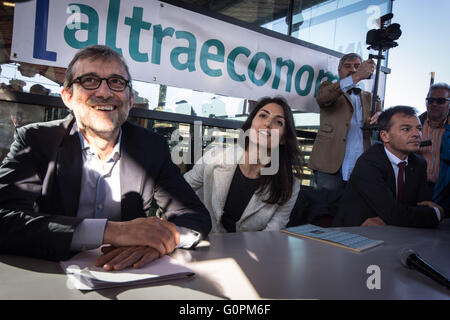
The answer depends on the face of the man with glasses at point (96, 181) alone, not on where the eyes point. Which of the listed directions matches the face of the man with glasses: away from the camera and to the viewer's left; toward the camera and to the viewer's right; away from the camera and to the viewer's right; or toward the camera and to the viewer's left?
toward the camera and to the viewer's right

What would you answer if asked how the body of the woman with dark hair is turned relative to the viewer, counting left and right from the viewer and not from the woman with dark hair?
facing the viewer

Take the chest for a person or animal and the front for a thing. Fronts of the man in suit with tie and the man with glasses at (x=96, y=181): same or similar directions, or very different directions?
same or similar directions

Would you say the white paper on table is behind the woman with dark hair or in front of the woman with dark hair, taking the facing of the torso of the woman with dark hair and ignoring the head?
in front

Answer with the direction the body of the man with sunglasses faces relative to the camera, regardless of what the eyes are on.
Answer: toward the camera

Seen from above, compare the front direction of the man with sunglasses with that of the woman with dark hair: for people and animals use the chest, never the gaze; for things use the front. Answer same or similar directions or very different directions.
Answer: same or similar directions

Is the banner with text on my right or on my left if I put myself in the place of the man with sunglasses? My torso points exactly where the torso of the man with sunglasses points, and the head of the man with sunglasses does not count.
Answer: on my right

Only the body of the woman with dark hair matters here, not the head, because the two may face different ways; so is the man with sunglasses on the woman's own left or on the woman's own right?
on the woman's own left

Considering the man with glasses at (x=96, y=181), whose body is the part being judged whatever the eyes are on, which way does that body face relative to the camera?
toward the camera

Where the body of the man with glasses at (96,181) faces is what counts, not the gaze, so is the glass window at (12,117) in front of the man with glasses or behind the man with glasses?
behind

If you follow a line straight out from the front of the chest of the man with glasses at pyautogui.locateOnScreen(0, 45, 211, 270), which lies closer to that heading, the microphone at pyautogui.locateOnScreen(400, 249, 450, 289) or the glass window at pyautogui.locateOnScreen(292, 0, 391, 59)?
the microphone

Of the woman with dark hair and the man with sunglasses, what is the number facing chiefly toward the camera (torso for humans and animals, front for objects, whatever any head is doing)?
2
